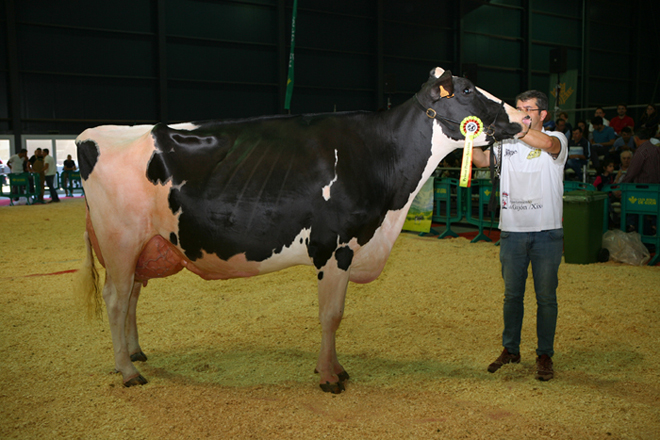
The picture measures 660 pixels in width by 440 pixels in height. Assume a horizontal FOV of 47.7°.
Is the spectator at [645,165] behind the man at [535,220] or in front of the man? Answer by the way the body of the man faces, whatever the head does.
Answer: behind

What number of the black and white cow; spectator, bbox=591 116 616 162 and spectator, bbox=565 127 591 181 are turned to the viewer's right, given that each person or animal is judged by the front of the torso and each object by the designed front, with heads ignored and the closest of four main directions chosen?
1

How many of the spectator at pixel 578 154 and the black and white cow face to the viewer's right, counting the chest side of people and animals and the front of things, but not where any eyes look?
1

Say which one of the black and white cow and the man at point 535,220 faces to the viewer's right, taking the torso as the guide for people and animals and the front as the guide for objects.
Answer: the black and white cow

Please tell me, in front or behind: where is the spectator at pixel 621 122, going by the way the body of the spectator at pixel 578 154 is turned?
behind

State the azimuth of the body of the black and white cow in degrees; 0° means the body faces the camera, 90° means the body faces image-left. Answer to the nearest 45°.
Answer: approximately 270°

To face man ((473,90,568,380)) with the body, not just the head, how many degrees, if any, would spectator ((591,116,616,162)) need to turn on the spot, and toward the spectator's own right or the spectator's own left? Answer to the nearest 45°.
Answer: approximately 45° to the spectator's own left

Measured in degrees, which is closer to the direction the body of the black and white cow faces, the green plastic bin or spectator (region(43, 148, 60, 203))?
the green plastic bin

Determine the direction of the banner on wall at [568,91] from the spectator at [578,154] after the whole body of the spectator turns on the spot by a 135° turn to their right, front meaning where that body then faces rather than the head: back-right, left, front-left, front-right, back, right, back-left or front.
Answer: front

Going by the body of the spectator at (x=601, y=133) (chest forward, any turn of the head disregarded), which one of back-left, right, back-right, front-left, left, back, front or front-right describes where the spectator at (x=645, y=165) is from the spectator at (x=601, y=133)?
front-left

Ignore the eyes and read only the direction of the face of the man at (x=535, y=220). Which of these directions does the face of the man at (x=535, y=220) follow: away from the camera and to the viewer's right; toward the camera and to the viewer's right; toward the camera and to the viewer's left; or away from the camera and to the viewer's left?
toward the camera and to the viewer's left

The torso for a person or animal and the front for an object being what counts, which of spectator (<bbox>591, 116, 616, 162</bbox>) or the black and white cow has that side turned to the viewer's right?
the black and white cow

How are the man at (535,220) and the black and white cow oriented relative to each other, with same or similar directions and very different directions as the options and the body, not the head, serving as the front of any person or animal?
very different directions
